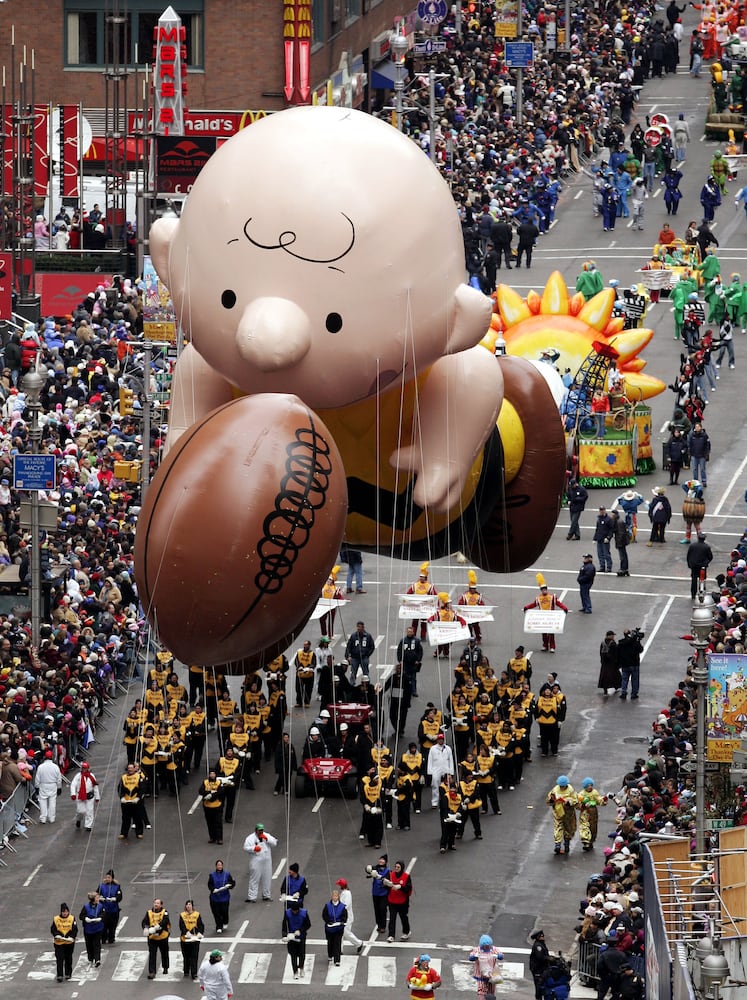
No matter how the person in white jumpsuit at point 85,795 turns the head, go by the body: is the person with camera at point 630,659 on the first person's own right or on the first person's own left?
on the first person's own left

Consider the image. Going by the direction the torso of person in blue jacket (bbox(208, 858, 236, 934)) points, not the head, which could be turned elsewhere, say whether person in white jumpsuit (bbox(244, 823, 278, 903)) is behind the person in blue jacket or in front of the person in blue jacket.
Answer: behind

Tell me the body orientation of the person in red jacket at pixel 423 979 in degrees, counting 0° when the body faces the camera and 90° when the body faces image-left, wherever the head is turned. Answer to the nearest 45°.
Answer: approximately 0°

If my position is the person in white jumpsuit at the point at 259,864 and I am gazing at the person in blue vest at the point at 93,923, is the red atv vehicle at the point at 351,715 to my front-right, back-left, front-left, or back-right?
back-right

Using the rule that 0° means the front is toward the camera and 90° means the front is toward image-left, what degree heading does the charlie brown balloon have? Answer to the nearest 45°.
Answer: approximately 45°

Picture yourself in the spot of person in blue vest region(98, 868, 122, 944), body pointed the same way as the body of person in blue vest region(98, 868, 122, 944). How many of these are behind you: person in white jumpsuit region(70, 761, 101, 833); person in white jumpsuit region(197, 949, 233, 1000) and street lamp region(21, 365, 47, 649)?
2
